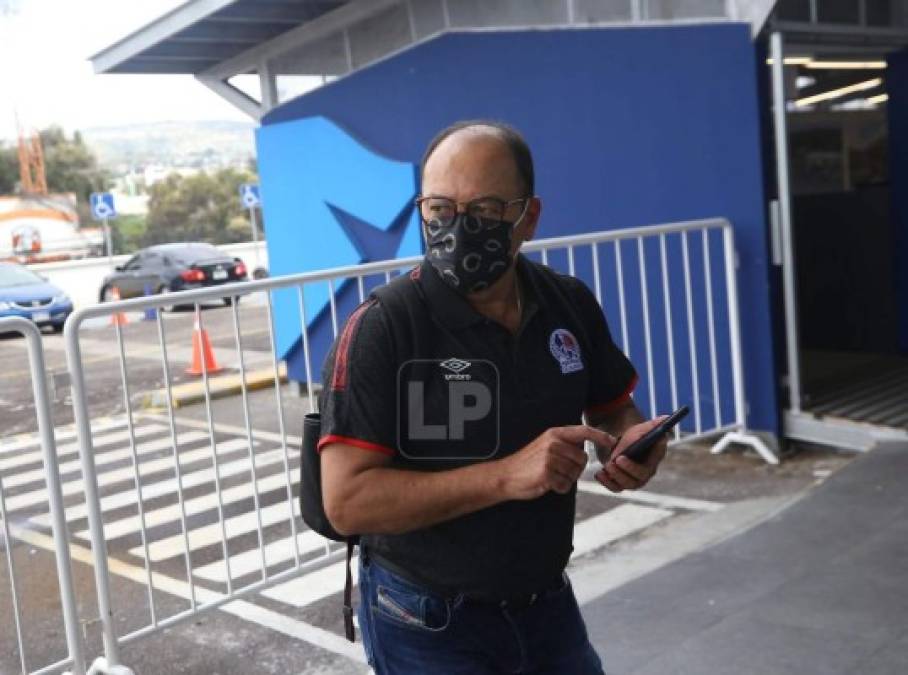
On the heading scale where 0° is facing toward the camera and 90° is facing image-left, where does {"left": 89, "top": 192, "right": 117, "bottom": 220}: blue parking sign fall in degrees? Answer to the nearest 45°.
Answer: approximately 0°

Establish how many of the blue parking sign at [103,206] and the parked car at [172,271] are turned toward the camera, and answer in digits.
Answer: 1

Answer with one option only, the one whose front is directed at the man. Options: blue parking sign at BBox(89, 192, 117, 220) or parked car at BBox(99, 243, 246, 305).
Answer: the blue parking sign

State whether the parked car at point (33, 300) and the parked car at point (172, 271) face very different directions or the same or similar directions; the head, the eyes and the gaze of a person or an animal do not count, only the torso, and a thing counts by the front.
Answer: very different directions

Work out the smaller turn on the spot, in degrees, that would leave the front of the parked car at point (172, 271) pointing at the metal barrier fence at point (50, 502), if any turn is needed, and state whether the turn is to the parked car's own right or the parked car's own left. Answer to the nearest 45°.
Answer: approximately 135° to the parked car's own left

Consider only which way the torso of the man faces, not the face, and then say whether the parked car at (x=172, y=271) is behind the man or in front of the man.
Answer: behind

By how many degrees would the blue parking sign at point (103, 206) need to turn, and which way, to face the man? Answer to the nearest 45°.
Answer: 0° — it already faces them

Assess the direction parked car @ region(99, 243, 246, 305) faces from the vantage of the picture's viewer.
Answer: facing away from the viewer and to the left of the viewer

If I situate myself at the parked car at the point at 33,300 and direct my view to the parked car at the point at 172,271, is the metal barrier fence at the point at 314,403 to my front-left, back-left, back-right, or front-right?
back-right
